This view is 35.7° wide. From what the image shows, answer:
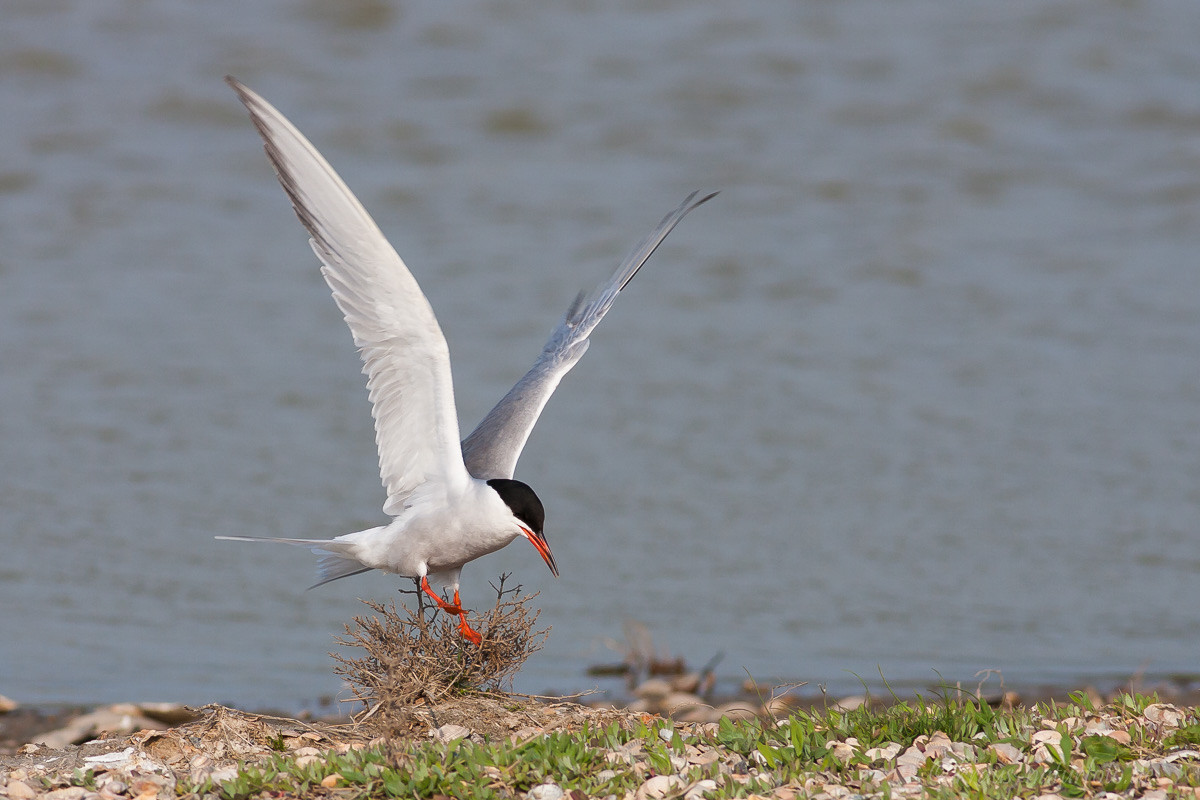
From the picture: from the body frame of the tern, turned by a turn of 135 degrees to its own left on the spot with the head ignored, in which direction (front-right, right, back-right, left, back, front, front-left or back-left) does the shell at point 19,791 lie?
back-left

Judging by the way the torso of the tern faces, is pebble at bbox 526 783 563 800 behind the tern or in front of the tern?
in front

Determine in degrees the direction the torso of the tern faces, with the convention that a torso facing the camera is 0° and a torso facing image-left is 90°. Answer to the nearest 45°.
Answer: approximately 315°

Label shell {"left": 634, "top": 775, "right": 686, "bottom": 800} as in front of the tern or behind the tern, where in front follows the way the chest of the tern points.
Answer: in front

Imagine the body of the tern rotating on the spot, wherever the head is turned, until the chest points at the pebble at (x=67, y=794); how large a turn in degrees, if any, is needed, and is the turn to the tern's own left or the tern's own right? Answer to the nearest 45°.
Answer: approximately 90° to the tern's own right
